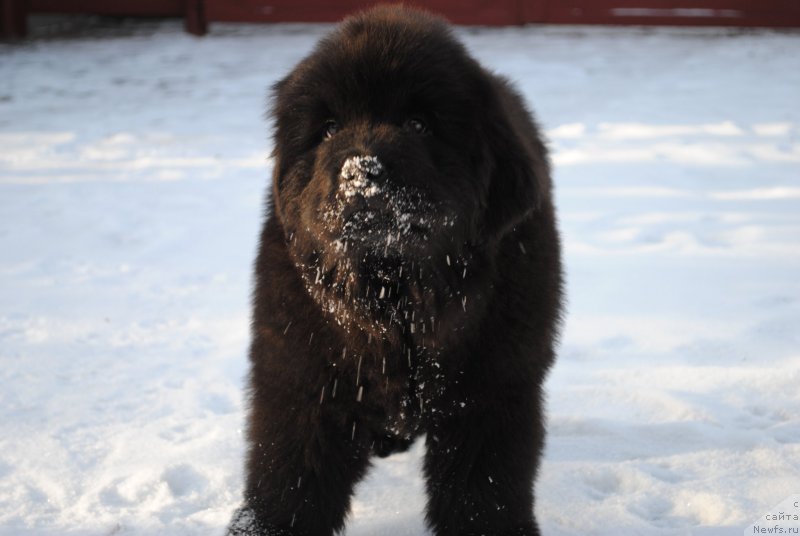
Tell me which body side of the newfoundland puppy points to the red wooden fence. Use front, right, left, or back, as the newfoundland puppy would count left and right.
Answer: back

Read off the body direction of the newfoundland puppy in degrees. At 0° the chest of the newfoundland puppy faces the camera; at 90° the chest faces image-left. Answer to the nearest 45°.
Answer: approximately 0°

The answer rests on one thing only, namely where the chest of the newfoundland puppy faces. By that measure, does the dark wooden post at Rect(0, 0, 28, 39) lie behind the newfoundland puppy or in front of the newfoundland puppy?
behind

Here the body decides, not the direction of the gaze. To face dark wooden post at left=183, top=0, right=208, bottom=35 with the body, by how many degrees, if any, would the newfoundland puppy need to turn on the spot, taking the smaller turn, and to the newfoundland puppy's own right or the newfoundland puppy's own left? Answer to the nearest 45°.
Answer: approximately 180°
